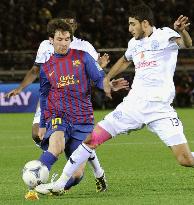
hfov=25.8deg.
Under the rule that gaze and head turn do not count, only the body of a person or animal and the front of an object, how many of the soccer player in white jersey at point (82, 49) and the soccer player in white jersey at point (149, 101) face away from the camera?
0

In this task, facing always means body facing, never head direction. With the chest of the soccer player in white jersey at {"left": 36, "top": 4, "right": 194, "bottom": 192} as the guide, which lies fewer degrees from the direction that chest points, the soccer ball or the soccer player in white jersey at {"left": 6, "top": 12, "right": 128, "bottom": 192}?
the soccer ball

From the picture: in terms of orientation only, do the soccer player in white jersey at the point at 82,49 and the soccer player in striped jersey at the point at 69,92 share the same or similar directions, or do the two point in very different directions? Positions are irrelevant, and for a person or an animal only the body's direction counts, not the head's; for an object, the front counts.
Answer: same or similar directions

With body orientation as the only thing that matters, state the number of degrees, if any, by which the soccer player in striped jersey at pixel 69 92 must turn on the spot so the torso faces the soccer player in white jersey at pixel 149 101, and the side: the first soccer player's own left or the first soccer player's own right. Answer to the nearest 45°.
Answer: approximately 90° to the first soccer player's own left

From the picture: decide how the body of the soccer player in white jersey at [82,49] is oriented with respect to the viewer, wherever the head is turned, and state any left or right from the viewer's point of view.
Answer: facing the viewer

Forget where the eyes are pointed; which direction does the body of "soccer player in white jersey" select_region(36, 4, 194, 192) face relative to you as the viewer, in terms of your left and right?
facing the viewer and to the left of the viewer

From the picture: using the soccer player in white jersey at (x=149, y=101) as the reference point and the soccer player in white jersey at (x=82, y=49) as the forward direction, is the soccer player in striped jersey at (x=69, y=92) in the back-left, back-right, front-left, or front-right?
front-left

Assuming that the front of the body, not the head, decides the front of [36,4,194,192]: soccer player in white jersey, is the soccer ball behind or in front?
in front

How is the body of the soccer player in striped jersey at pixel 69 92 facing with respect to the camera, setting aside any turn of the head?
toward the camera
